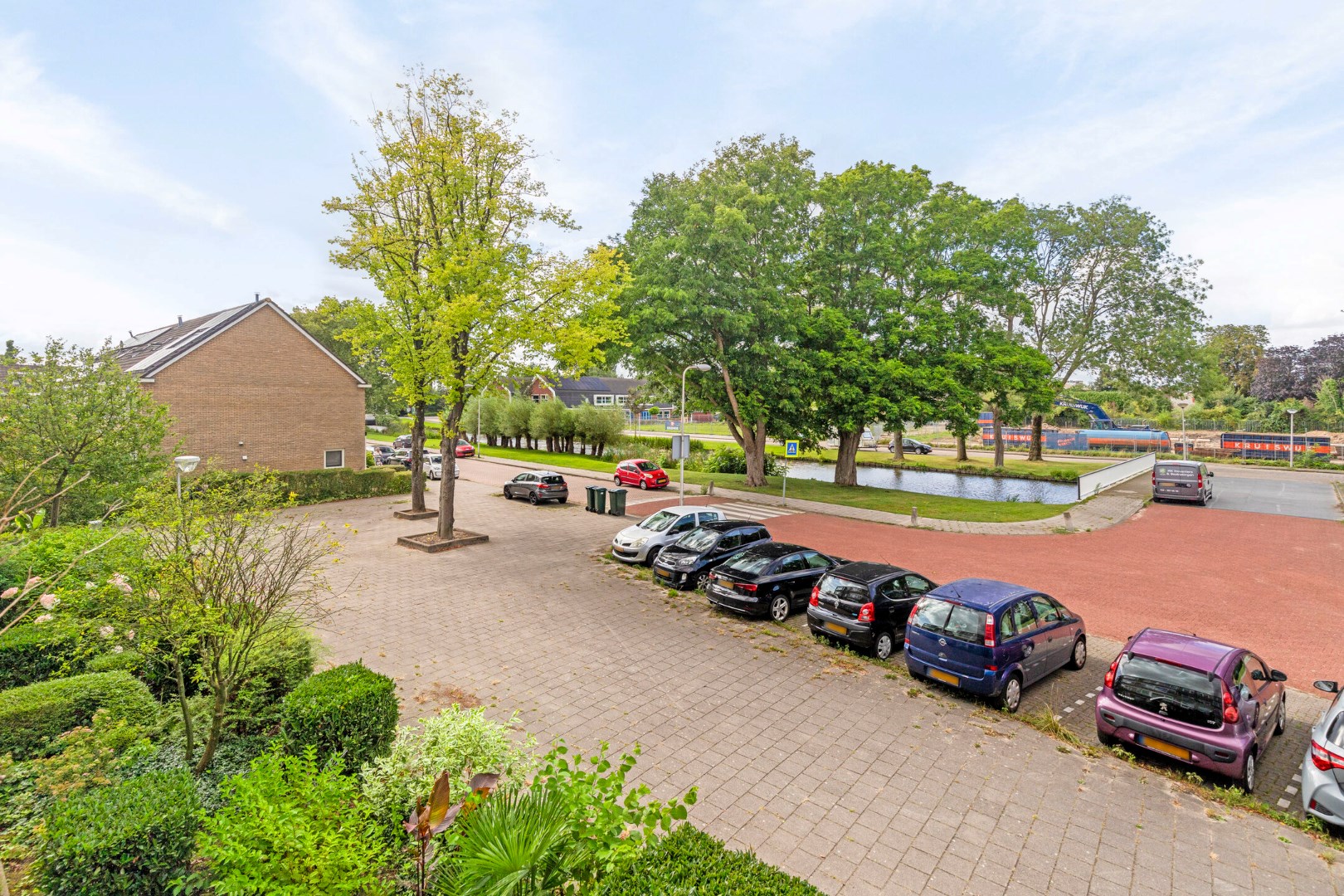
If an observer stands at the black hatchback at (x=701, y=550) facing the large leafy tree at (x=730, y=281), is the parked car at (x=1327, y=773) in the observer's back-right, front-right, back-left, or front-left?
back-right

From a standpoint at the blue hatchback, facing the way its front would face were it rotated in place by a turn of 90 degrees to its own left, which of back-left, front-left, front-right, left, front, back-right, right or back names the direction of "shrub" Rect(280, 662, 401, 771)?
left

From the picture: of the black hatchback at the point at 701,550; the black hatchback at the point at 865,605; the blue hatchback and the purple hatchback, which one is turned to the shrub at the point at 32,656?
the black hatchback at the point at 701,550

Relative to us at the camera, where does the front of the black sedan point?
facing away from the viewer and to the right of the viewer

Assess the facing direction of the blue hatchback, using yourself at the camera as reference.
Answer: facing away from the viewer and to the right of the viewer

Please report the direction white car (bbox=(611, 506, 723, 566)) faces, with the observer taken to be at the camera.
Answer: facing the viewer and to the left of the viewer

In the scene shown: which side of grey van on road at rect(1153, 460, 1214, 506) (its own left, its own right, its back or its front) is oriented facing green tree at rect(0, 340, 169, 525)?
back

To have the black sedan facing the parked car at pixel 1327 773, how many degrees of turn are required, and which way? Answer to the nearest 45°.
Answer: approximately 90° to its right

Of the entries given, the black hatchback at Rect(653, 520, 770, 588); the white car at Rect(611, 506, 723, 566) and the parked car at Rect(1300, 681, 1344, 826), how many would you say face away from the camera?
1

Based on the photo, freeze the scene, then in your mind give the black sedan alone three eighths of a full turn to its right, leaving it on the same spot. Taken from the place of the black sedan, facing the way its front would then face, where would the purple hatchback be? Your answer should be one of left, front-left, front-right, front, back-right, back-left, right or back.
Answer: front-left

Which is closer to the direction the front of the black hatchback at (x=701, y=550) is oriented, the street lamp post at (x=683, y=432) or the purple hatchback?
the purple hatchback

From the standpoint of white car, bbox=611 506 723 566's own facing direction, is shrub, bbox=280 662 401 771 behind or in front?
in front

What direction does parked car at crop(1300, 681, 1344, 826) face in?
away from the camera

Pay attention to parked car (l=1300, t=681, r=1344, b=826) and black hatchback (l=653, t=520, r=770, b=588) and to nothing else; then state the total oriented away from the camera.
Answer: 1

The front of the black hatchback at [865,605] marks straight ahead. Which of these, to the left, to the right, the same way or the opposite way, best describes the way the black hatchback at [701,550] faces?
the opposite way

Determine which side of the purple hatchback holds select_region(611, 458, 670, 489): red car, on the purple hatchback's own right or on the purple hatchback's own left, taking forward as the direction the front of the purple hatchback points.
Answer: on the purple hatchback's own left

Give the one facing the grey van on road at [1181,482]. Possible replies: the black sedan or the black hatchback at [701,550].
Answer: the black sedan

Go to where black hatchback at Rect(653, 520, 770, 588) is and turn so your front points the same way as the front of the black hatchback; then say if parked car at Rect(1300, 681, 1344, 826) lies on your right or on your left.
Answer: on your left

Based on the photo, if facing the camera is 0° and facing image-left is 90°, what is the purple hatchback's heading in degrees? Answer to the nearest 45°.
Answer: approximately 225°

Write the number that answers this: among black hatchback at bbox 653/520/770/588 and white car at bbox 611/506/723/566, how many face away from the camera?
0

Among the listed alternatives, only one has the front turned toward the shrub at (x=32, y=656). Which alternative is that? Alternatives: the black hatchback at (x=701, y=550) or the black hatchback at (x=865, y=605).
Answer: the black hatchback at (x=701, y=550)

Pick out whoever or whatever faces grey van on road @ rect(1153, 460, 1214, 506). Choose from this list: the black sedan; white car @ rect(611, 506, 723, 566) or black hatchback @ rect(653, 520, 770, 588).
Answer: the black sedan
